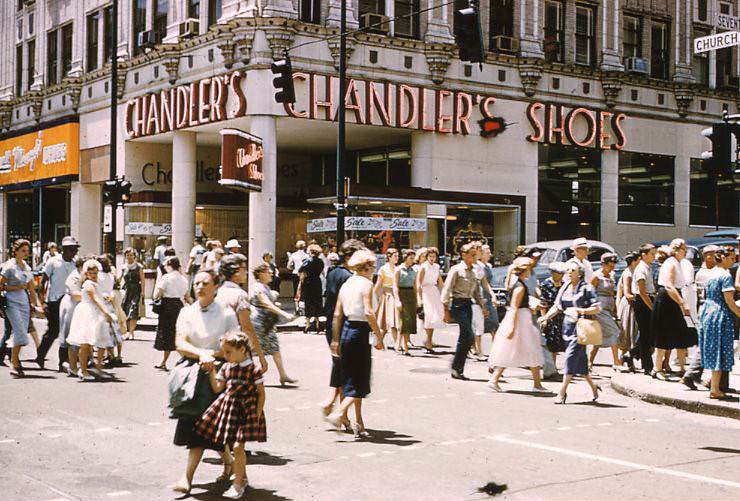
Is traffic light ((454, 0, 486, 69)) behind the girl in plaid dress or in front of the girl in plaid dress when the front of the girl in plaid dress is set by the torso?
behind

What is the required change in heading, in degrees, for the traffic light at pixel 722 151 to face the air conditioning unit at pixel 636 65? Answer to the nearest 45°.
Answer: approximately 90° to its right

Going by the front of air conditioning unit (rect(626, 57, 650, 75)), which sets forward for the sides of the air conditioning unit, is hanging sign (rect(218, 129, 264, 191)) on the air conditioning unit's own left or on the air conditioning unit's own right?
on the air conditioning unit's own right

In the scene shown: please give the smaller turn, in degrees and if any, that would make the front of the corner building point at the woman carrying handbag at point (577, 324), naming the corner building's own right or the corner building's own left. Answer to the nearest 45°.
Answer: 0° — it already faces them

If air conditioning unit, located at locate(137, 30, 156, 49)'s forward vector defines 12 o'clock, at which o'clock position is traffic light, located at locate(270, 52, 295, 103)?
The traffic light is roughly at 10 o'clock from the air conditioning unit.

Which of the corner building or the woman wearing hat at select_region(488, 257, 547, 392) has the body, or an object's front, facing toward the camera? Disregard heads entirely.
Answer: the corner building

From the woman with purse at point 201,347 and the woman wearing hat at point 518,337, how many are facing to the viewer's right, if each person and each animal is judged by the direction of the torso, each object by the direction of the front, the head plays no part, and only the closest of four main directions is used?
1

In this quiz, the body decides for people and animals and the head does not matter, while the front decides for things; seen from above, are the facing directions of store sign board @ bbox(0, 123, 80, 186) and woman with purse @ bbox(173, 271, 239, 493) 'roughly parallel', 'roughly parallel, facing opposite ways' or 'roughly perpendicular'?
roughly parallel

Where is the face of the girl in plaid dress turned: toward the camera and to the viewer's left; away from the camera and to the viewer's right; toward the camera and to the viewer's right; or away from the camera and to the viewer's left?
toward the camera and to the viewer's left

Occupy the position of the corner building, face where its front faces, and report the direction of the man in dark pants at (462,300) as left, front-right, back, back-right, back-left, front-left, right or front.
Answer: front

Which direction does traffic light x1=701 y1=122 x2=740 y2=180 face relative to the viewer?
to the viewer's left

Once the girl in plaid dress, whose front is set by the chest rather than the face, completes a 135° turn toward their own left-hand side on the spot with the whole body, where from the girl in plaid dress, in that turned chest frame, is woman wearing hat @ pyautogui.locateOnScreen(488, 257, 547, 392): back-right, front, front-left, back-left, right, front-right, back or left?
front-left

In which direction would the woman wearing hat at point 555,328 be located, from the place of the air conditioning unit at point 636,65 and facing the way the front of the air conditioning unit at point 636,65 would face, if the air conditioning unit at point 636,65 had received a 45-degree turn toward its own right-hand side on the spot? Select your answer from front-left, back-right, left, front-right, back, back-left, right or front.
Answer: front

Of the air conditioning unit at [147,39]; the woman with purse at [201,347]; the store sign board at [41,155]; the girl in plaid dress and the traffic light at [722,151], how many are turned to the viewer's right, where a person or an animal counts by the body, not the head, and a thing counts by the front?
0

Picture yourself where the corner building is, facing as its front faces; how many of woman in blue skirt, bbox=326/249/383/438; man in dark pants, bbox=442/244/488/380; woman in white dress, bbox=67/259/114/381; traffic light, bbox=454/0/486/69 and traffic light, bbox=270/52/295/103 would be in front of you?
5
